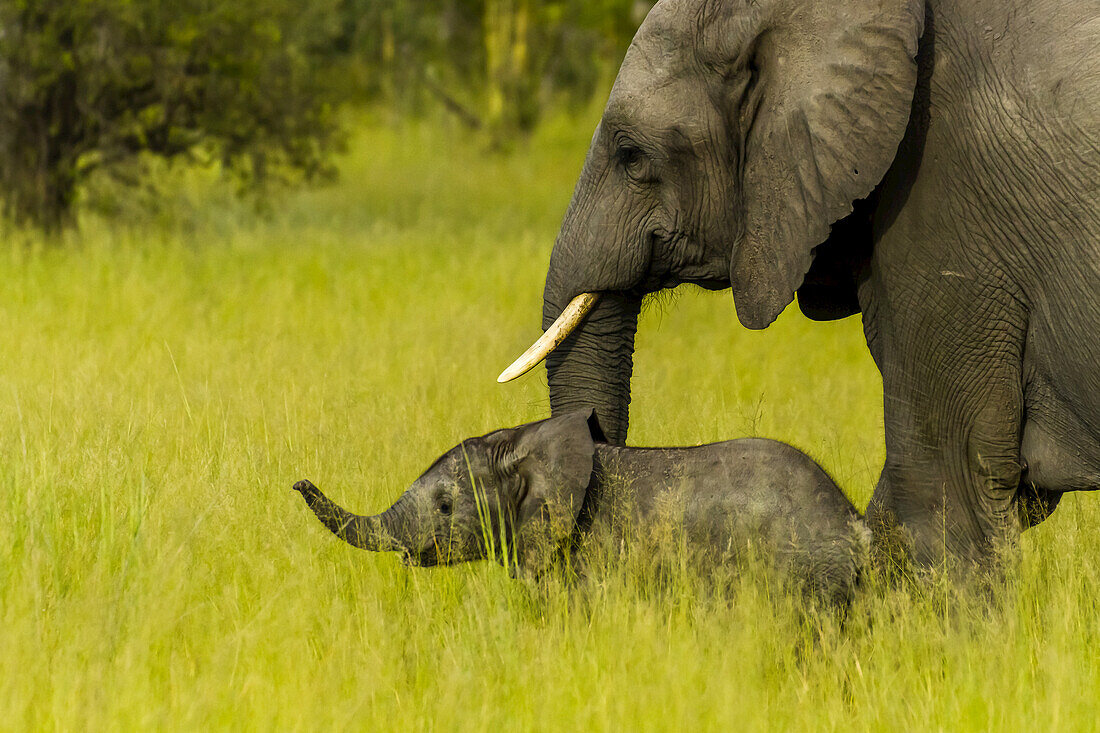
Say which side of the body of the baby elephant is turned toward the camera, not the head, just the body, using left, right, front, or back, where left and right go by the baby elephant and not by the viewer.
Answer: left

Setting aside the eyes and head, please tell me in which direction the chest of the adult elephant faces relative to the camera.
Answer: to the viewer's left

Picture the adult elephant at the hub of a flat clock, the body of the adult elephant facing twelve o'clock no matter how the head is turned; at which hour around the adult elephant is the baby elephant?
The baby elephant is roughly at 12 o'clock from the adult elephant.

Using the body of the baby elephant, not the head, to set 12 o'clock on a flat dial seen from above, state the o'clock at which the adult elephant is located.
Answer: The adult elephant is roughly at 6 o'clock from the baby elephant.

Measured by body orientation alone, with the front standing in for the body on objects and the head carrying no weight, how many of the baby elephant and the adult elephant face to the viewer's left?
2
